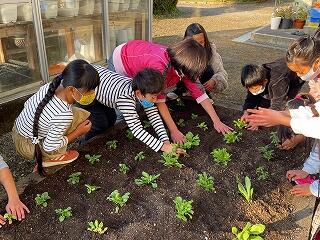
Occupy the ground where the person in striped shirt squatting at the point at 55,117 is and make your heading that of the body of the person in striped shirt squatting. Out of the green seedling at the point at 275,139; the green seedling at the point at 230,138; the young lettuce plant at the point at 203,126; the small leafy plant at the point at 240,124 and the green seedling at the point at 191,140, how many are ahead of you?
5

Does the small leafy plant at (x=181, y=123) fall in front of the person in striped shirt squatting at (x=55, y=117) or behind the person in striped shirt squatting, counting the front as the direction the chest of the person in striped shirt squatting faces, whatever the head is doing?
in front

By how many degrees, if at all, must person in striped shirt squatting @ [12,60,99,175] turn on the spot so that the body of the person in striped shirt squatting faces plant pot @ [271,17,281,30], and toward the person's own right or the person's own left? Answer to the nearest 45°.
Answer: approximately 45° to the person's own left

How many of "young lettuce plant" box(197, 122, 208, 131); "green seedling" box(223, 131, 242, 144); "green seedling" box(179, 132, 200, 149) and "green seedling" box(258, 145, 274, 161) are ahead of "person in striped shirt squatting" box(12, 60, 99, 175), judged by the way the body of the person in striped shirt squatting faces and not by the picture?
4

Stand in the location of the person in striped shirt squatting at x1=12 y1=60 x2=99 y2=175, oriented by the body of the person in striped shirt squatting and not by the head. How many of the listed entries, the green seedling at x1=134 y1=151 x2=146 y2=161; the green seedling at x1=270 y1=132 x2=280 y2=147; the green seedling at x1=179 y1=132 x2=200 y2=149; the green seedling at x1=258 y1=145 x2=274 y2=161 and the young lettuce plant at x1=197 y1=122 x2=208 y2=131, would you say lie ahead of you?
5

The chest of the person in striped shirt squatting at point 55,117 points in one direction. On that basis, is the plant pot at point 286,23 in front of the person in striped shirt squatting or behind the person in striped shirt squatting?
in front

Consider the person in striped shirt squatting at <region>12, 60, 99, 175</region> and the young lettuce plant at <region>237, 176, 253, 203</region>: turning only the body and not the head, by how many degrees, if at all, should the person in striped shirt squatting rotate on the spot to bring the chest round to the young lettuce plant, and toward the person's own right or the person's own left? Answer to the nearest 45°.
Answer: approximately 45° to the person's own right

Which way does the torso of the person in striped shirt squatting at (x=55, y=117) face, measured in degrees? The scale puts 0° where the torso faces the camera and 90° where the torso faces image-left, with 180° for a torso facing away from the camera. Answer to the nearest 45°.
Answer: approximately 270°

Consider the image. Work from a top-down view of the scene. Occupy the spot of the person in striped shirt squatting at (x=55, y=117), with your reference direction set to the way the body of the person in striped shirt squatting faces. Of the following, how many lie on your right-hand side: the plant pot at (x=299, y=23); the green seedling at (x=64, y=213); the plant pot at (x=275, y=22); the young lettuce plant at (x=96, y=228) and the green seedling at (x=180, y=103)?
2

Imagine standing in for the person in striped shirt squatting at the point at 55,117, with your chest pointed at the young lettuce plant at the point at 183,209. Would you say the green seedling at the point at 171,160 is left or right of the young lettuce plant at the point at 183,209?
left

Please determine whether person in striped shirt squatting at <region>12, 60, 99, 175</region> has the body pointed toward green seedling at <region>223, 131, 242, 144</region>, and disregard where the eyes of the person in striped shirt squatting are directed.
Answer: yes

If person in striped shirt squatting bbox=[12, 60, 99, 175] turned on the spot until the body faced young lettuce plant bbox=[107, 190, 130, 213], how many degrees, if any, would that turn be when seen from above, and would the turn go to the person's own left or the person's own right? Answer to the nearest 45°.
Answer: approximately 45° to the person's own right

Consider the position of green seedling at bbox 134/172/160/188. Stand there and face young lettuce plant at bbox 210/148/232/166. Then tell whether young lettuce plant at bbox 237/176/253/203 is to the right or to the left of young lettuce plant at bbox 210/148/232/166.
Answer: right

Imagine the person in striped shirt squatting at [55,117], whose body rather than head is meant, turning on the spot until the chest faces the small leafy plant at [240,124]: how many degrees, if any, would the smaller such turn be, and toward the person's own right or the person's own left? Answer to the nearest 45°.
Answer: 0° — they already face it

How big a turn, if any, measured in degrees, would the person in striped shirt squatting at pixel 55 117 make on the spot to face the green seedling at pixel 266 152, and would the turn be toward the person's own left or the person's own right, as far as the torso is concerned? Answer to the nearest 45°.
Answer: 0° — they already face it

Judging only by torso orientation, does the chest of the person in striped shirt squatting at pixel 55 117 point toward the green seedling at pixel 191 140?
yes
